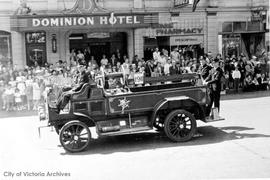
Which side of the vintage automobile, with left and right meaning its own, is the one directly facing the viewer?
left

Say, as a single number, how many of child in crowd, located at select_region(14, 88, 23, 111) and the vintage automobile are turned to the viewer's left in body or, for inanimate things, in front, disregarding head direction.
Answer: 1

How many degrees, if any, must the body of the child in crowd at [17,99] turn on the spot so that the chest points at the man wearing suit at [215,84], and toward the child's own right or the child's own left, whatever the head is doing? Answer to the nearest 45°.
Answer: approximately 45° to the child's own left

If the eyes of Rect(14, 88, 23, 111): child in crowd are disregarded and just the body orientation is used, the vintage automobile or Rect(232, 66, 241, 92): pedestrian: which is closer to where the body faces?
the vintage automobile

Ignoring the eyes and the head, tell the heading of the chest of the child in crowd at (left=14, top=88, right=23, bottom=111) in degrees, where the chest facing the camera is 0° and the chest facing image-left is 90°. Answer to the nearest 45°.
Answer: approximately 0°

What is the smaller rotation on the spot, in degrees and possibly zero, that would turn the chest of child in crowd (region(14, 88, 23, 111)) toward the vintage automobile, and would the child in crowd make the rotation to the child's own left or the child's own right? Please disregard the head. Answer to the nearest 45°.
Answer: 0° — they already face it

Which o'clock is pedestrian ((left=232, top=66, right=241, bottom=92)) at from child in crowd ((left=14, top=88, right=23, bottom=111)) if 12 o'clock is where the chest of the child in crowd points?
The pedestrian is roughly at 9 o'clock from the child in crowd.

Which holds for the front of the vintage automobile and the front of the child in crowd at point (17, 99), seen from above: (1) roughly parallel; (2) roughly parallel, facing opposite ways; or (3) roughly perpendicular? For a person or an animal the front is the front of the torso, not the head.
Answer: roughly perpendicular

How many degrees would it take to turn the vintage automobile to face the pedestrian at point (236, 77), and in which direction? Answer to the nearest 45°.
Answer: approximately 135° to its right

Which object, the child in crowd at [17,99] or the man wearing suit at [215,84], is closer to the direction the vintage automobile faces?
the child in crowd

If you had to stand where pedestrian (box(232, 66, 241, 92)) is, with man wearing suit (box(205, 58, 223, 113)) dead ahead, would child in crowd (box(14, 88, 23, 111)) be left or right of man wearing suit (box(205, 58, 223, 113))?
right

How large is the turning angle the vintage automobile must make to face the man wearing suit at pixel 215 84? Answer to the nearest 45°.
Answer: approximately 135° to its right

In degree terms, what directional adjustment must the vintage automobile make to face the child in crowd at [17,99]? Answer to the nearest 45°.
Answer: approximately 45° to its right

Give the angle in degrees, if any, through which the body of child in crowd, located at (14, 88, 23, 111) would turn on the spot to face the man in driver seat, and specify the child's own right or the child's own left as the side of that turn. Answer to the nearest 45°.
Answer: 0° — they already face them
